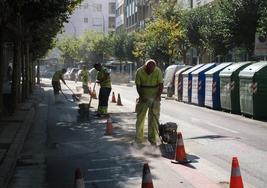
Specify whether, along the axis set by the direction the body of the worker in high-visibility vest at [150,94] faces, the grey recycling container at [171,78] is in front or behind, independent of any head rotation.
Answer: behind

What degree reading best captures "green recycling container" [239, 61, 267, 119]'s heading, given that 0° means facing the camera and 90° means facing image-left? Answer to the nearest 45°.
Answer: approximately 45°

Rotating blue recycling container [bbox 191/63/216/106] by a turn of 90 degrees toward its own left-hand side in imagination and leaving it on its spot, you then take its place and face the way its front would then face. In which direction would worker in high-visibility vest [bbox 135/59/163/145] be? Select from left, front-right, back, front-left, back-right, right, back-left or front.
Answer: front-right

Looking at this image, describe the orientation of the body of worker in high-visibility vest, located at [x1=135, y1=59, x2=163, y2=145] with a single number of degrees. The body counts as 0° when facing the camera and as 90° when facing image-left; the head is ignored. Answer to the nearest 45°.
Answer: approximately 0°

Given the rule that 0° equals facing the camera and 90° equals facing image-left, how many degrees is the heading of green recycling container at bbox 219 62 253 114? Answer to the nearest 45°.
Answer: approximately 45°

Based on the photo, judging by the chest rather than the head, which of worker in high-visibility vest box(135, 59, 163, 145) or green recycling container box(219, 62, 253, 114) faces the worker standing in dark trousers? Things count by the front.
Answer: the green recycling container

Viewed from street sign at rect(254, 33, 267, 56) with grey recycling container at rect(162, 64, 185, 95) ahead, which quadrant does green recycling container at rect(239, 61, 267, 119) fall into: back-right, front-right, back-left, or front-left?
back-left

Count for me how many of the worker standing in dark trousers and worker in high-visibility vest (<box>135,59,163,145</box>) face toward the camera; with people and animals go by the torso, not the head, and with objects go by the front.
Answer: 1

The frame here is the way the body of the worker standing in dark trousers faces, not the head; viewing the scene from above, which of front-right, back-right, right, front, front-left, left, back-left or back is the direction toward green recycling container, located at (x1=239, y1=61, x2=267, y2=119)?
back

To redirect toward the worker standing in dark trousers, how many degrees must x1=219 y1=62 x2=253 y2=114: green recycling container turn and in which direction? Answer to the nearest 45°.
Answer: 0° — it already faces them

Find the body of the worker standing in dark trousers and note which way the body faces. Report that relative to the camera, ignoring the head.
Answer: to the viewer's left
